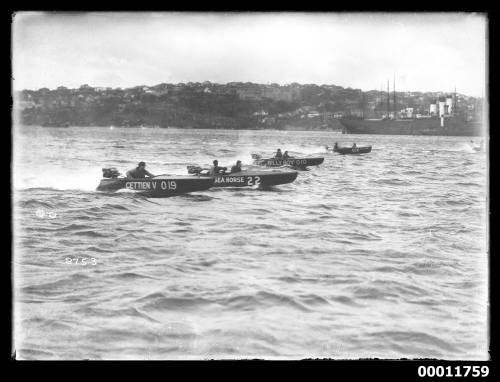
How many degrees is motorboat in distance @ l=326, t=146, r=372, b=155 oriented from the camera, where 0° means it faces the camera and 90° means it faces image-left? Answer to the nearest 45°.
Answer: approximately 270°

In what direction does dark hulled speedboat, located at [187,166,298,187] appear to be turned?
to the viewer's right

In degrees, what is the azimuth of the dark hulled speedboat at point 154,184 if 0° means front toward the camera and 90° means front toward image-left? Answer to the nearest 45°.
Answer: approximately 270°

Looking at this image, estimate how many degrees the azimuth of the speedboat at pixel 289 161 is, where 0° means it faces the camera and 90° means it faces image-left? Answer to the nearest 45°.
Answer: approximately 270°

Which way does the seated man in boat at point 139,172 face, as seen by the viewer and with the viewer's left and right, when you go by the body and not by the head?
facing to the right of the viewer

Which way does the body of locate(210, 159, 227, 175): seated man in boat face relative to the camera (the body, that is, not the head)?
to the viewer's right
